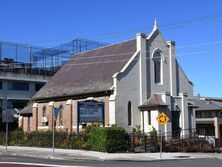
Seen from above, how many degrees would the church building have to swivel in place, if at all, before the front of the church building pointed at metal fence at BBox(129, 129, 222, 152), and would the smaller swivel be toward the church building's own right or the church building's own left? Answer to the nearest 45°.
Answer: approximately 45° to the church building's own right

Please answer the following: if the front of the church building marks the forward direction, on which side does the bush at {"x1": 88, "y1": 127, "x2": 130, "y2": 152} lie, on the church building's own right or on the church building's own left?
on the church building's own right

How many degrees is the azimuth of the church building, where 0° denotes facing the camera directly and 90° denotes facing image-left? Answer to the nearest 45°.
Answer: approximately 315°
